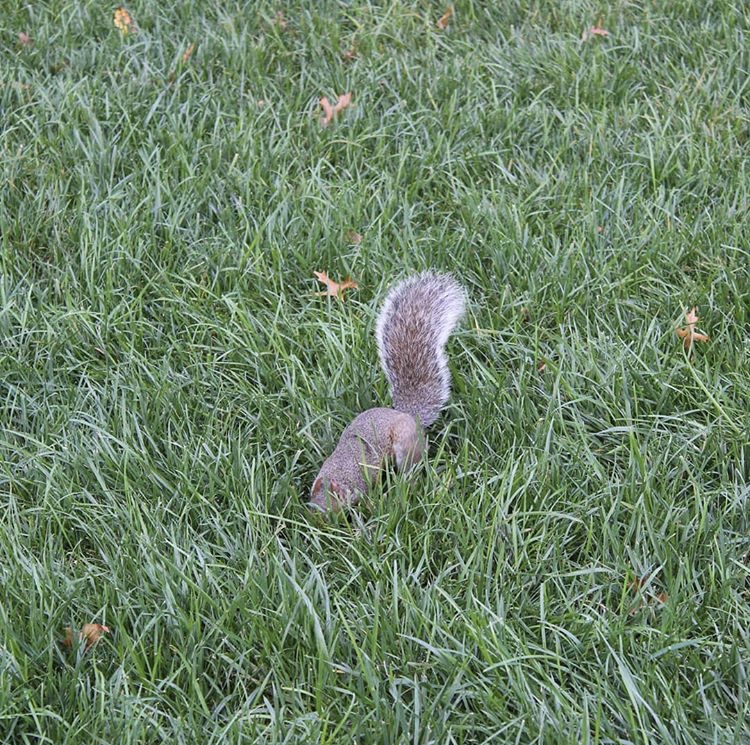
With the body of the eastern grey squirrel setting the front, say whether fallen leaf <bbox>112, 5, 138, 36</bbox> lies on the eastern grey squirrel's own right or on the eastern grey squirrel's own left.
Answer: on the eastern grey squirrel's own right

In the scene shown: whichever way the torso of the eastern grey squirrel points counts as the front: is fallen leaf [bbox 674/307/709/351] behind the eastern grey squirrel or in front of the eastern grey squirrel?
behind

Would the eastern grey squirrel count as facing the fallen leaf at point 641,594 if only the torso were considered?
no

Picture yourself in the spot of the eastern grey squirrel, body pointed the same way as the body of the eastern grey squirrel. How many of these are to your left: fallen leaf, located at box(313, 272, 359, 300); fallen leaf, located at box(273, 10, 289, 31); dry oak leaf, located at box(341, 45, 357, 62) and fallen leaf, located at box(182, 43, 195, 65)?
0

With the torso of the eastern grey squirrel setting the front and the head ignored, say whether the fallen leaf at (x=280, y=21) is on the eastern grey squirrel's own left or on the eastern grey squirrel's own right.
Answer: on the eastern grey squirrel's own right

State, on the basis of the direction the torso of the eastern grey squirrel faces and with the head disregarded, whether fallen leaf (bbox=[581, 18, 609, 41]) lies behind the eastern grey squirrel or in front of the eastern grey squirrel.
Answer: behind

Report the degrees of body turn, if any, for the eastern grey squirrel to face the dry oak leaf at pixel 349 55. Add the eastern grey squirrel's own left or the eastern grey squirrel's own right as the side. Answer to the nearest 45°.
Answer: approximately 135° to the eastern grey squirrel's own right

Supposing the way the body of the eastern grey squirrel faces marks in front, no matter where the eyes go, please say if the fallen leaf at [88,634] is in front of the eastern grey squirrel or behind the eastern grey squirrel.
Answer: in front

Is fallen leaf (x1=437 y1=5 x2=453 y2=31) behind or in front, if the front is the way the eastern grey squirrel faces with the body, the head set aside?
behind

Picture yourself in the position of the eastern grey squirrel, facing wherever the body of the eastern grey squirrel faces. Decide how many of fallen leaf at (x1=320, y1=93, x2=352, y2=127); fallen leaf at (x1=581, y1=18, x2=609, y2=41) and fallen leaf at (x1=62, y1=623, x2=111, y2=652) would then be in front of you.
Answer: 1

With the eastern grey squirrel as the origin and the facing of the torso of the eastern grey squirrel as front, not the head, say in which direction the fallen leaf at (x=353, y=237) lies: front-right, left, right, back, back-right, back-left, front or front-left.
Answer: back-right

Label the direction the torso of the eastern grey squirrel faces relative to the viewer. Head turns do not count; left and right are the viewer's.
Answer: facing the viewer and to the left of the viewer

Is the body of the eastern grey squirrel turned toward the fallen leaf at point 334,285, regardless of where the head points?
no

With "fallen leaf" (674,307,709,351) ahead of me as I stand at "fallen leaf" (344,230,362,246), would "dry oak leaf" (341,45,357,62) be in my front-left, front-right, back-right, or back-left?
back-left

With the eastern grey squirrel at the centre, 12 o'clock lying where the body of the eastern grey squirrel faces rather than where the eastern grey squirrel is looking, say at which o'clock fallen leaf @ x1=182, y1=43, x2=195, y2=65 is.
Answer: The fallen leaf is roughly at 4 o'clock from the eastern grey squirrel.
